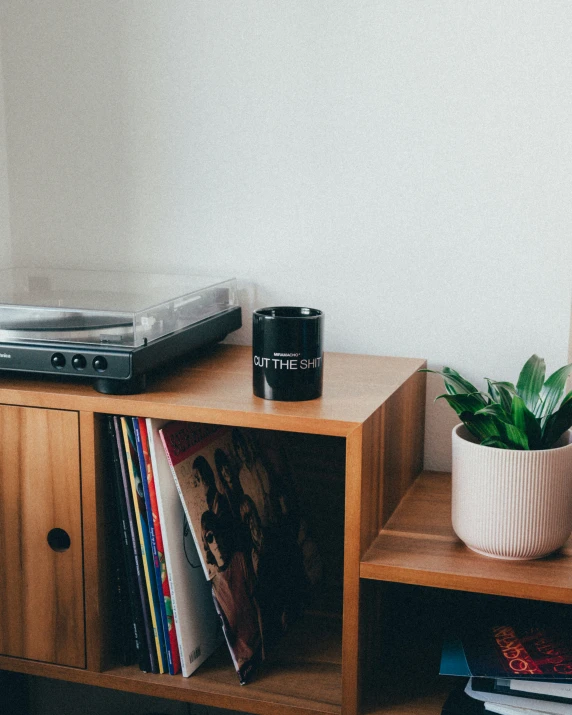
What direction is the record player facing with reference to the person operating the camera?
facing the viewer and to the left of the viewer
